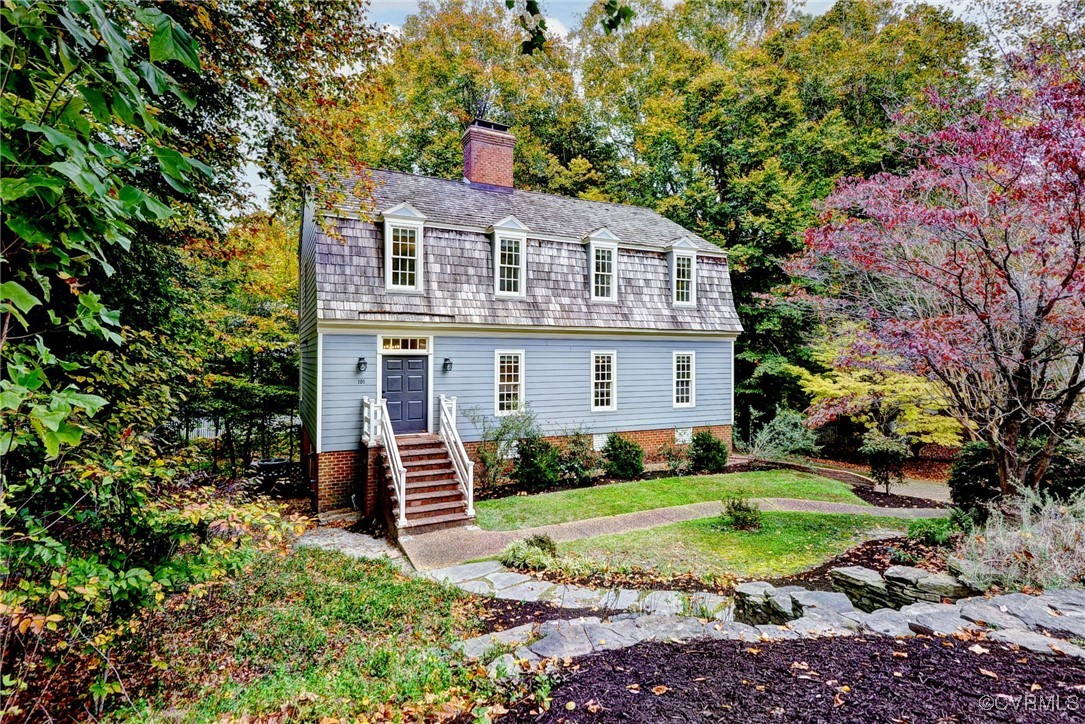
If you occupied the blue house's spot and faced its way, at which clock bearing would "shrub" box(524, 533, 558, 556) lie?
The shrub is roughly at 1 o'clock from the blue house.

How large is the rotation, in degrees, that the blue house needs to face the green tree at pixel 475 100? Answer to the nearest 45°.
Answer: approximately 135° to its left

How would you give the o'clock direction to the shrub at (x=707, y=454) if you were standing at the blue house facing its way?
The shrub is roughly at 10 o'clock from the blue house.

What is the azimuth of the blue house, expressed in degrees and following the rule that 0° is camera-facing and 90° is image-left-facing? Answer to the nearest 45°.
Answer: approximately 315°
